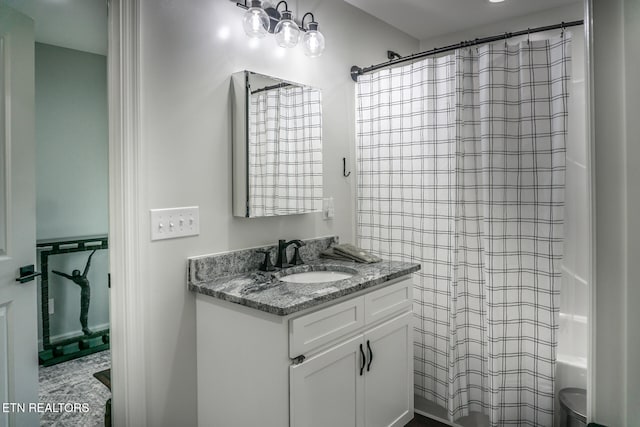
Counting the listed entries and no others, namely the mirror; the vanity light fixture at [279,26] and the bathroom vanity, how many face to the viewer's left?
0

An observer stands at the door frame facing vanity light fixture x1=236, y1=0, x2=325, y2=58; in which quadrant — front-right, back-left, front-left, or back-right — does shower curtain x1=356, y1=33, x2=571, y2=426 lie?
front-right

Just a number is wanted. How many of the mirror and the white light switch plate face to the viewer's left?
0

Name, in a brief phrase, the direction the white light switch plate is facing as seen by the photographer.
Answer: facing the viewer and to the right of the viewer

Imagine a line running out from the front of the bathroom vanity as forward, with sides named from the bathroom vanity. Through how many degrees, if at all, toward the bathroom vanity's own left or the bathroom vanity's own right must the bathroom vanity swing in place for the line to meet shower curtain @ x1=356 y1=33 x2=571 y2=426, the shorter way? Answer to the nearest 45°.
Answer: approximately 90° to the bathroom vanity's own left

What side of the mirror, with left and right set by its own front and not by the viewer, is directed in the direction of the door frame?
right

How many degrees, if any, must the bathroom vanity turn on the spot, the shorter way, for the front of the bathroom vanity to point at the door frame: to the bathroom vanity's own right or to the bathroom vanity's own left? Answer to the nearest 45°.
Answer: approximately 135° to the bathroom vanity's own right
